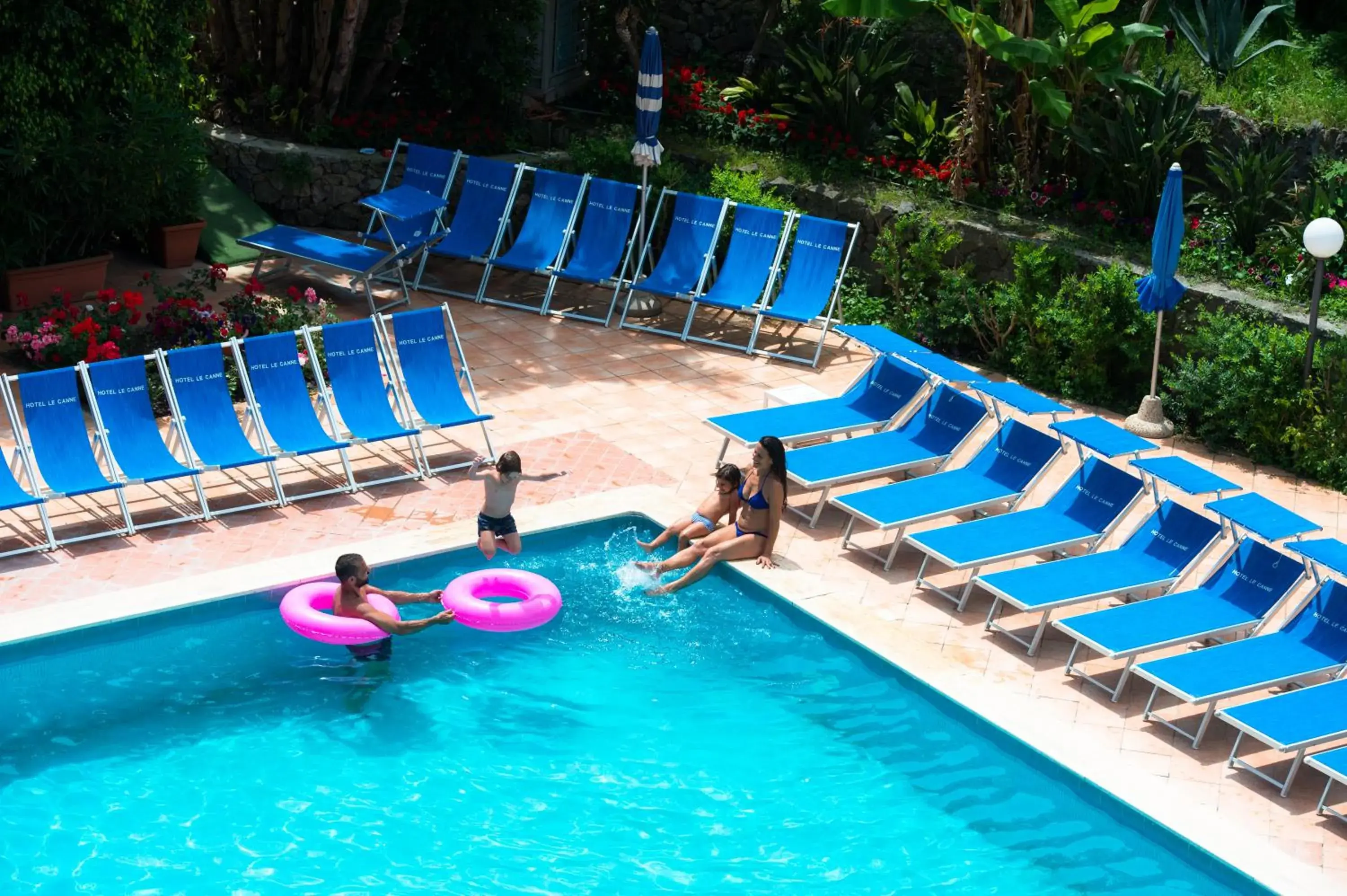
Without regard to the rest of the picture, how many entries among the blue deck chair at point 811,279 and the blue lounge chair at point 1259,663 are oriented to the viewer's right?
0

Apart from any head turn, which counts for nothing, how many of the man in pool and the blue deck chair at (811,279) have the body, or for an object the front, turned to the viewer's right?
1

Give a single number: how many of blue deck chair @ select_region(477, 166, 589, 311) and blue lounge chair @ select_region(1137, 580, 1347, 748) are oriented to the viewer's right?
0

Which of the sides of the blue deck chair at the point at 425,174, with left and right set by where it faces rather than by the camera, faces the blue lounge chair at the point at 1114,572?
left

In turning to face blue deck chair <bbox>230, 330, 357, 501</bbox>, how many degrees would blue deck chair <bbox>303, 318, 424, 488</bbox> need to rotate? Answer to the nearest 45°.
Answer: approximately 90° to its right

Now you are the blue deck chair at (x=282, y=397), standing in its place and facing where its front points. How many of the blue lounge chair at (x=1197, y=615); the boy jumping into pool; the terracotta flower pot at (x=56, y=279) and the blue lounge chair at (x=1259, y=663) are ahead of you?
3

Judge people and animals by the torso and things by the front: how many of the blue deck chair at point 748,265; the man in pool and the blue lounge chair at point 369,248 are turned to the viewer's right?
1

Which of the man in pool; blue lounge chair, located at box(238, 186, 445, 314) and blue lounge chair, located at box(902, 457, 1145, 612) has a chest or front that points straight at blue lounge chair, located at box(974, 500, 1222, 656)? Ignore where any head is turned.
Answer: the man in pool

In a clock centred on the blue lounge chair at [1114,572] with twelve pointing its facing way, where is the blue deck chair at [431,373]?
The blue deck chair is roughly at 2 o'clock from the blue lounge chair.

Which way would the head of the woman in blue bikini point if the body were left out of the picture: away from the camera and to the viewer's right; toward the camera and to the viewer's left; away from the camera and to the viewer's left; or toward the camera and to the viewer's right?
toward the camera and to the viewer's left

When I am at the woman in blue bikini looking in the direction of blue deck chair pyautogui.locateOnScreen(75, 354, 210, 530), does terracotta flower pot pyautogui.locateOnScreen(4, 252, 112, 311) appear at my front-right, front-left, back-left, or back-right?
front-right

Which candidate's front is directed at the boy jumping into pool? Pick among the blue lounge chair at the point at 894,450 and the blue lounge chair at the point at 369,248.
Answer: the blue lounge chair at the point at 894,450

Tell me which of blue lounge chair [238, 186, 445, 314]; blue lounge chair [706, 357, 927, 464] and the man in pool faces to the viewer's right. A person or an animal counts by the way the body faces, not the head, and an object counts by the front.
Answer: the man in pool

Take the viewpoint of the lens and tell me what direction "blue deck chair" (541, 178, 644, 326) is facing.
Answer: facing the viewer and to the left of the viewer

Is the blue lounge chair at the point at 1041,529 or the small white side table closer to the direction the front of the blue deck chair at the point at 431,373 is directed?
the blue lounge chair

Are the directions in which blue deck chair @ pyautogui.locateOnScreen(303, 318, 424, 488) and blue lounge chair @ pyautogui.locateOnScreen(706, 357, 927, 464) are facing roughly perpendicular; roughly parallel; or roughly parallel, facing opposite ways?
roughly perpendicular

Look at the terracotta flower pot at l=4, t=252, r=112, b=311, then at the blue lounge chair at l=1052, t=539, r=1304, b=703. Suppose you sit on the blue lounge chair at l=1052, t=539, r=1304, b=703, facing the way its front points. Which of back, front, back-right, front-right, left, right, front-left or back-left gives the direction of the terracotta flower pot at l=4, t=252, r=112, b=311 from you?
front-right

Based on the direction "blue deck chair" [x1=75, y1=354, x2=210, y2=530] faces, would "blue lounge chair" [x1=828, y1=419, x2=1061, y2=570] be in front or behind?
in front

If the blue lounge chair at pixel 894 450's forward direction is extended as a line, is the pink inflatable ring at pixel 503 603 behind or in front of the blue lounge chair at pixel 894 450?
in front

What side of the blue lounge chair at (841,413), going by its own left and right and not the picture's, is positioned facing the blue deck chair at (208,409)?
front
